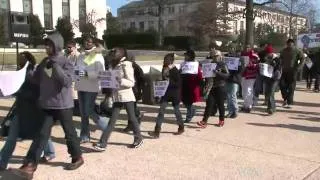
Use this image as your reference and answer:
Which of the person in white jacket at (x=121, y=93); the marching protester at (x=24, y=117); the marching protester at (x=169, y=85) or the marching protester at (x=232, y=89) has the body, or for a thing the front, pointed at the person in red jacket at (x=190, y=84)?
the marching protester at (x=232, y=89)

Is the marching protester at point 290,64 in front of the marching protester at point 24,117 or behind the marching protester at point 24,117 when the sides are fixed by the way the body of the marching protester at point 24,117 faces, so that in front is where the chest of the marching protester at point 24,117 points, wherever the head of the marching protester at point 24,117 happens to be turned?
behind

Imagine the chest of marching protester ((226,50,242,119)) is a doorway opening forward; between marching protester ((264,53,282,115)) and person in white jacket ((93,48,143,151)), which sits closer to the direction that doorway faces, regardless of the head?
the person in white jacket

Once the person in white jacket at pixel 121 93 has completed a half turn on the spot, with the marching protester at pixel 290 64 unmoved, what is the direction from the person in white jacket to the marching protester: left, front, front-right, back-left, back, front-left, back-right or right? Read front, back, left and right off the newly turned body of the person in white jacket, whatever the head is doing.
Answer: front-left

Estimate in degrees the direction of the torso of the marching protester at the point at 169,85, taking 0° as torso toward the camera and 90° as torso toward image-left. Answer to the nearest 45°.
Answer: approximately 90°

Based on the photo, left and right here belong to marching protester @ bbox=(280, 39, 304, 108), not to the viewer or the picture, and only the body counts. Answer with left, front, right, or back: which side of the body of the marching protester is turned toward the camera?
front

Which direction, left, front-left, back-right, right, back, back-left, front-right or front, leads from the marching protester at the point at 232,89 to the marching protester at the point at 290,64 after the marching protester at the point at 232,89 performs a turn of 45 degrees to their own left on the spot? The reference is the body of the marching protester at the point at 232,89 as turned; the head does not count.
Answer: back-left

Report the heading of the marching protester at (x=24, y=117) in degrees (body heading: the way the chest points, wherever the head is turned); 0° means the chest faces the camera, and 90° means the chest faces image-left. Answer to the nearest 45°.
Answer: approximately 90°

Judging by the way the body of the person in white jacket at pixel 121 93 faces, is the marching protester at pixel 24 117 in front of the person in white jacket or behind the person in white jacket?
in front

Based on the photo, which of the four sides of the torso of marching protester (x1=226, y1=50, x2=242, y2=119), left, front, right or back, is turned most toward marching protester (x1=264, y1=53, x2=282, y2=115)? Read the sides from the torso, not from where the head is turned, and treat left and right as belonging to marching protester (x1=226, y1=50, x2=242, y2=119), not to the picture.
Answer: back
